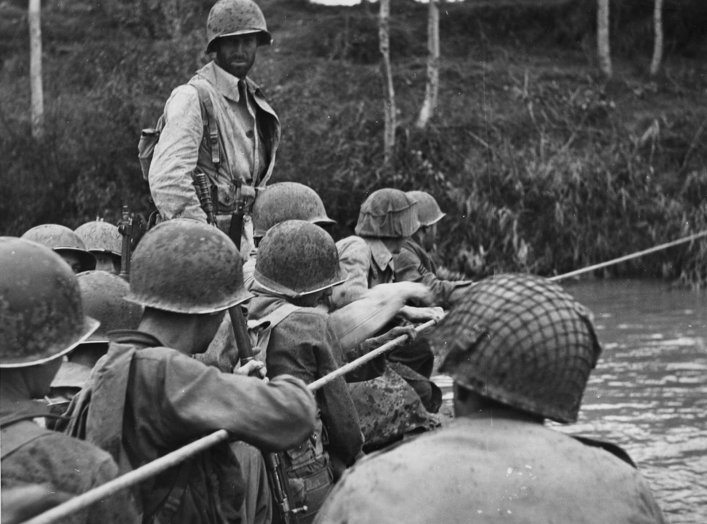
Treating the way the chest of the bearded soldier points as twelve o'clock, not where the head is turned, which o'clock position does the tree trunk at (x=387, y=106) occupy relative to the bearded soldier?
The tree trunk is roughly at 8 o'clock from the bearded soldier.

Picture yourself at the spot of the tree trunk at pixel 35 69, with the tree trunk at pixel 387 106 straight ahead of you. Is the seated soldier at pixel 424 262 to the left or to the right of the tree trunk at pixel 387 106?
right

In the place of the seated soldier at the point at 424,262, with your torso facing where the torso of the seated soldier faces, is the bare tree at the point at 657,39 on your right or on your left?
on your left
